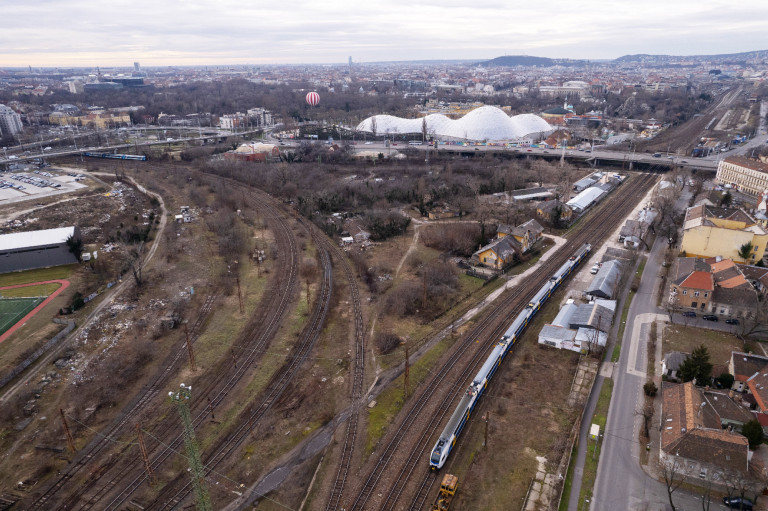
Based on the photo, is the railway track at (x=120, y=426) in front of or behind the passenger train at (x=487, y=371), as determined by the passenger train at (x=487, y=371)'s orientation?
in front

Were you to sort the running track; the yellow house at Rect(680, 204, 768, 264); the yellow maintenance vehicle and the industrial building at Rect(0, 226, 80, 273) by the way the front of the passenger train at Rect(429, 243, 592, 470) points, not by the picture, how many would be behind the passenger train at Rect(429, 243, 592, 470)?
1

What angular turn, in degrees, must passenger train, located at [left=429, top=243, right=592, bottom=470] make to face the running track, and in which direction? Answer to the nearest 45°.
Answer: approximately 45° to its right

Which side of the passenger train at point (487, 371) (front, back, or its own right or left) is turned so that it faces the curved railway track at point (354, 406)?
front

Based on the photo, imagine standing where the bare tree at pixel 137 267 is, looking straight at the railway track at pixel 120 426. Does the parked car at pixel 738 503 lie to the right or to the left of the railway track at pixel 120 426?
left

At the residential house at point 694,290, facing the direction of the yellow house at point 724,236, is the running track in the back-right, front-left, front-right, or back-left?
back-left

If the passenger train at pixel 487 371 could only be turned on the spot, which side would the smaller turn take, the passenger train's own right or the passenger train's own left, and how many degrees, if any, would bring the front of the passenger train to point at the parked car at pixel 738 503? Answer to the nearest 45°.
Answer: approximately 90° to the passenger train's own left

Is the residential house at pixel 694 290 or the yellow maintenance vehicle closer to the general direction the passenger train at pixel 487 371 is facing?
the yellow maintenance vehicle

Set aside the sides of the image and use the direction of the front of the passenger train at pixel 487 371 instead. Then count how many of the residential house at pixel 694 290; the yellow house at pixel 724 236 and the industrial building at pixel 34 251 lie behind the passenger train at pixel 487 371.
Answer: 2

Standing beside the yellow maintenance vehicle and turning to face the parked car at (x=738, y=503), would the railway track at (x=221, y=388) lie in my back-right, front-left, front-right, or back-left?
back-left

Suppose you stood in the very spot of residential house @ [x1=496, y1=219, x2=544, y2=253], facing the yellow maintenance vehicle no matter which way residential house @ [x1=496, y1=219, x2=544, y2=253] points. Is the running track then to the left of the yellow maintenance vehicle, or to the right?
right

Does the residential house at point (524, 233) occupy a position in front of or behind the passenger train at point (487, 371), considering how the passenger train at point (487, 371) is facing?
behind

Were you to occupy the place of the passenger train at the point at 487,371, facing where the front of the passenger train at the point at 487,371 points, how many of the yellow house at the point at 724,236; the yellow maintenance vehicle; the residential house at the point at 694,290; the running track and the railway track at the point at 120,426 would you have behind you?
2
